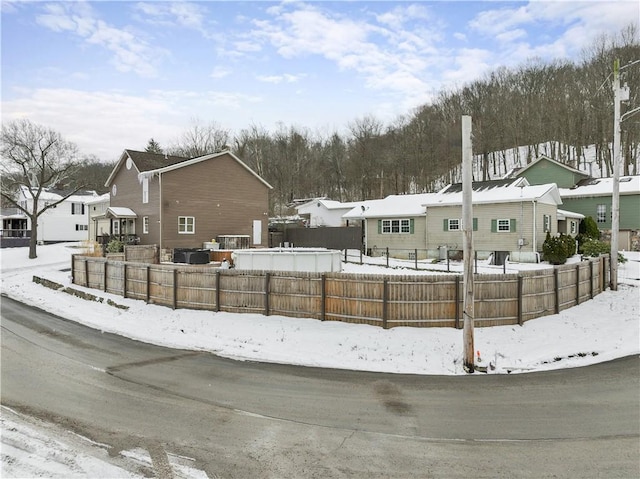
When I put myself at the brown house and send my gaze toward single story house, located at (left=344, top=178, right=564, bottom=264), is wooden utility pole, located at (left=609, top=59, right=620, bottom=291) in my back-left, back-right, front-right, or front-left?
front-right

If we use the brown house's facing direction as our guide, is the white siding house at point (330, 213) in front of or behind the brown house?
behind

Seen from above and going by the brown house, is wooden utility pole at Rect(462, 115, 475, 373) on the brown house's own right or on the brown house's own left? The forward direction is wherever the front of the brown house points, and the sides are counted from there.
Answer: on the brown house's own left

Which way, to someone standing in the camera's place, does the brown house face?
facing the viewer and to the left of the viewer

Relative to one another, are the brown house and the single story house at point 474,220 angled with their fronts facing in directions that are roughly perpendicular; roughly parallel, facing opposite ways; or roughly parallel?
roughly perpendicular
